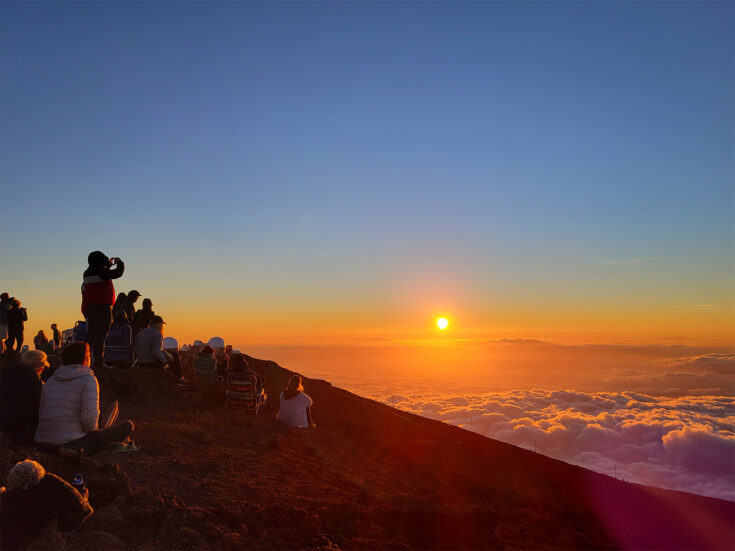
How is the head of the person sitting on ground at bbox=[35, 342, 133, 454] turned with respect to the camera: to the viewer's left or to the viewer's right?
to the viewer's right

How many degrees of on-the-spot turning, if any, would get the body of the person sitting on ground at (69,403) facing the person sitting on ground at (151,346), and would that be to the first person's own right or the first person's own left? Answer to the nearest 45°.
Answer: approximately 45° to the first person's own left

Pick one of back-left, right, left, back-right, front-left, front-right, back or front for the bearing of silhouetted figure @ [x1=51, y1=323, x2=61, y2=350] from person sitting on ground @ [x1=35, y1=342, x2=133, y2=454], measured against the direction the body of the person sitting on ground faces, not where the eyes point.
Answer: front-left

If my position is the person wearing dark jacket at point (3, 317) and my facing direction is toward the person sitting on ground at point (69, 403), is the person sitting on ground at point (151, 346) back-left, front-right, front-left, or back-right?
front-left

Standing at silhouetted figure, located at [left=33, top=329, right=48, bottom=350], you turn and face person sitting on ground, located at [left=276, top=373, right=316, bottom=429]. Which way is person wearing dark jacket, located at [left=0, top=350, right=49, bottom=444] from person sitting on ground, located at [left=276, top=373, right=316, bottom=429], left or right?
right

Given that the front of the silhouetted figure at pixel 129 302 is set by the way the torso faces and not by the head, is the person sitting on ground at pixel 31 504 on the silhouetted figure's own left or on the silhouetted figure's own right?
on the silhouetted figure's own right

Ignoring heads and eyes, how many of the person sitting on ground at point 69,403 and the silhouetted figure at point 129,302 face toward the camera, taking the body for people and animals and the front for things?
0

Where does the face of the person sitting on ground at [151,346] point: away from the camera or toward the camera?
away from the camera

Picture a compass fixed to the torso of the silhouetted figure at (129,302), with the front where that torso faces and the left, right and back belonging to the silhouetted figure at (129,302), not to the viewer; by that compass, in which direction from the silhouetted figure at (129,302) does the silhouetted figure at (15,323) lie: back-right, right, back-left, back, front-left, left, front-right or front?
back-left

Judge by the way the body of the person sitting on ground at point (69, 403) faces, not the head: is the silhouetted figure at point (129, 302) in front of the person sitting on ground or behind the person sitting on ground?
in front

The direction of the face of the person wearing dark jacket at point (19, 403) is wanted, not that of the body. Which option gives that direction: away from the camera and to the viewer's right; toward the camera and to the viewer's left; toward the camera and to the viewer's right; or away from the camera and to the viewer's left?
away from the camera and to the viewer's right

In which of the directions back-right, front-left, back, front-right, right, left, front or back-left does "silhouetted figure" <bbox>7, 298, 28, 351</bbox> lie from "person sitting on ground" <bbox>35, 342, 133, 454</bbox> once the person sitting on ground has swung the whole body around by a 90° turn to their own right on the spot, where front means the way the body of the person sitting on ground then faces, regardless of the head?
back-left

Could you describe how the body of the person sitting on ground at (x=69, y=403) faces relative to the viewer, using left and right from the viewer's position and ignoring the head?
facing away from the viewer and to the right of the viewer

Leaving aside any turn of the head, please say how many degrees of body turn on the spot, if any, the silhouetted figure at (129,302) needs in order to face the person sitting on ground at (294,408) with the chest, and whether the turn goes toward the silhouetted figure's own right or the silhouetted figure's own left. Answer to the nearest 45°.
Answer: approximately 45° to the silhouetted figure's own right

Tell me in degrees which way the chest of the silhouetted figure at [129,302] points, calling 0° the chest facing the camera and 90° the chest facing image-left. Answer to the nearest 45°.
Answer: approximately 270°

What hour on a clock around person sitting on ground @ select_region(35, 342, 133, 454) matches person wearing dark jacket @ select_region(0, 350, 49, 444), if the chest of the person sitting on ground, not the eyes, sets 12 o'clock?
The person wearing dark jacket is roughly at 9 o'clock from the person sitting on ground.
